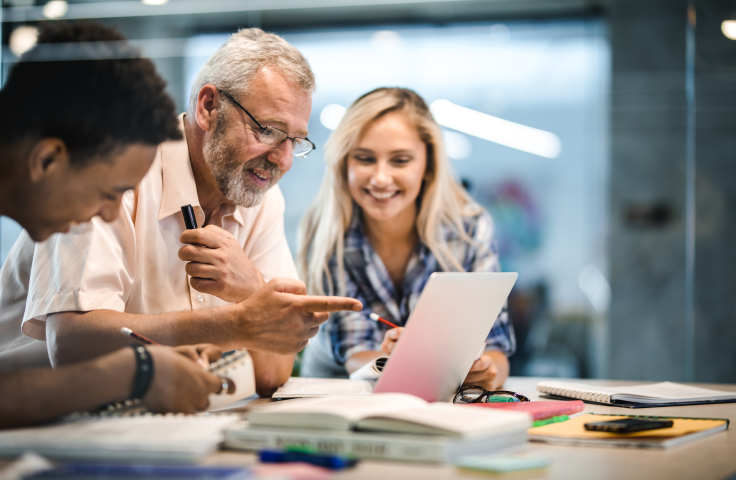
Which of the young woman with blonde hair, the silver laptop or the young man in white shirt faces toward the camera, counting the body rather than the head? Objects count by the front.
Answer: the young woman with blonde hair

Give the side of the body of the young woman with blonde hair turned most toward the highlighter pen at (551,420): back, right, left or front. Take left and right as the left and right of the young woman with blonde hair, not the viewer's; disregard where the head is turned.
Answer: front

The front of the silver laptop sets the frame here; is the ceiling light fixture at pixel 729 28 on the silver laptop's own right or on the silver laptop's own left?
on the silver laptop's own right

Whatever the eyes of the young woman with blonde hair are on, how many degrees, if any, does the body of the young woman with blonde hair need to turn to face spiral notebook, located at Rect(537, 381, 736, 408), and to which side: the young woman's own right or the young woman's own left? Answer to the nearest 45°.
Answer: approximately 45° to the young woman's own left

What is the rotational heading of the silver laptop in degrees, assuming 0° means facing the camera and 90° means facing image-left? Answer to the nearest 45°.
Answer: approximately 135°

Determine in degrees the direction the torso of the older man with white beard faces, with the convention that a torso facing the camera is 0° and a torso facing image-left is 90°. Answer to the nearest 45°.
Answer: approximately 315°

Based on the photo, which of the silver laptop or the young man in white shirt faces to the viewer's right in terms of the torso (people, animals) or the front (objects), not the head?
the young man in white shirt

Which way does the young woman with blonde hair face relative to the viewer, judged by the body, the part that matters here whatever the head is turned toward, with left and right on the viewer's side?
facing the viewer

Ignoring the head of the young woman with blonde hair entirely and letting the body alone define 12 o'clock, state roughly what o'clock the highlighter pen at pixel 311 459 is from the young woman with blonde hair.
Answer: The highlighter pen is roughly at 12 o'clock from the young woman with blonde hair.

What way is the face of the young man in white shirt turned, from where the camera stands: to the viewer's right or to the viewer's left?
to the viewer's right

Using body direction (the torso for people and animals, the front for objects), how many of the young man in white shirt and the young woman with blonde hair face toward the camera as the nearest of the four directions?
1

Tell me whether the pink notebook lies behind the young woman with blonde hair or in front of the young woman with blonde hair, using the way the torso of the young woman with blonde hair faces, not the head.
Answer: in front

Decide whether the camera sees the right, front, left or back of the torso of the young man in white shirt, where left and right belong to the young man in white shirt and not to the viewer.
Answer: right

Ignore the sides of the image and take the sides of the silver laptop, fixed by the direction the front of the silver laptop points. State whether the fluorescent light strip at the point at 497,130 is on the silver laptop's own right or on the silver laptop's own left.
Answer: on the silver laptop's own right
